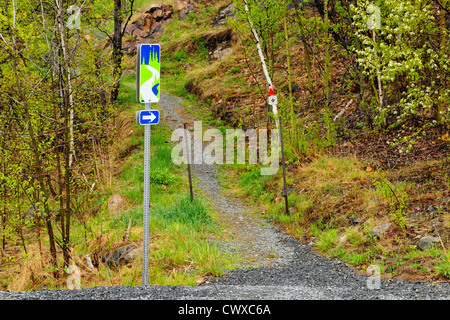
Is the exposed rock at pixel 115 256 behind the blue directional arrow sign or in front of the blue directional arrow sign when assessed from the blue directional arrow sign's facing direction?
behind

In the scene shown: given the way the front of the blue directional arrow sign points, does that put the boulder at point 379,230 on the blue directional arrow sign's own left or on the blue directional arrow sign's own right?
on the blue directional arrow sign's own left

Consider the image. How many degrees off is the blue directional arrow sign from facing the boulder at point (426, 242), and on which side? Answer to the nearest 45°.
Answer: approximately 45° to its left

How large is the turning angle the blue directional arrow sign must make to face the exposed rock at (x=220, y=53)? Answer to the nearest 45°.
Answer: approximately 135° to its left

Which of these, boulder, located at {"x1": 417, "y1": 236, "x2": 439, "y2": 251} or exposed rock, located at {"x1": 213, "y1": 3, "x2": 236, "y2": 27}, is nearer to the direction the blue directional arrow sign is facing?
the boulder

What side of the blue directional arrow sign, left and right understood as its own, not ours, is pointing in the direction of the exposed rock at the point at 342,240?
left

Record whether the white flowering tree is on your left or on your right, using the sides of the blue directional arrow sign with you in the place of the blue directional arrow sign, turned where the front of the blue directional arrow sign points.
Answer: on your left
